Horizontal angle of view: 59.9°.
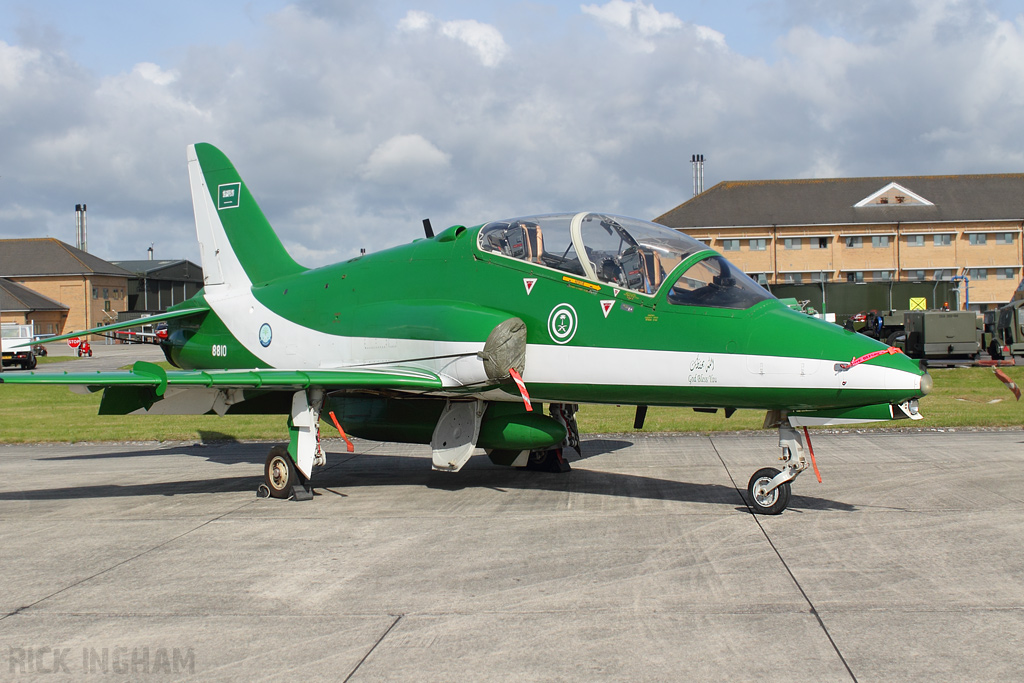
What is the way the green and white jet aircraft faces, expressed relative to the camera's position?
facing the viewer and to the right of the viewer

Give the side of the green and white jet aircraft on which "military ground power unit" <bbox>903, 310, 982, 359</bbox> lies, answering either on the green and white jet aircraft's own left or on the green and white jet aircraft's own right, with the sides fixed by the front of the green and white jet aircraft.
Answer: on the green and white jet aircraft's own left
